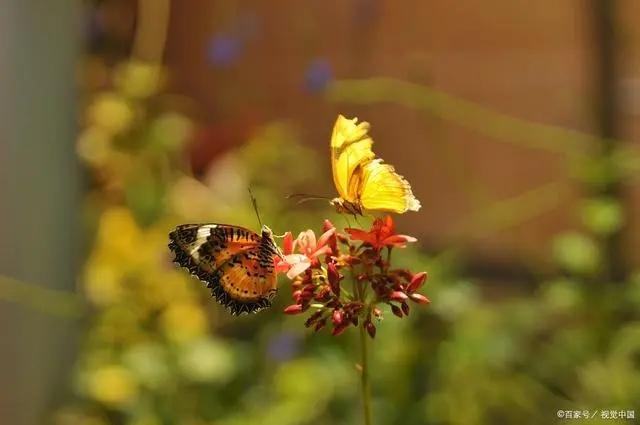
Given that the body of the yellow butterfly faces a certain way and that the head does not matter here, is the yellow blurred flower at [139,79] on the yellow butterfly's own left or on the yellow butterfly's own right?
on the yellow butterfly's own right

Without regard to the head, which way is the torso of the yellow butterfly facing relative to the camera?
to the viewer's left

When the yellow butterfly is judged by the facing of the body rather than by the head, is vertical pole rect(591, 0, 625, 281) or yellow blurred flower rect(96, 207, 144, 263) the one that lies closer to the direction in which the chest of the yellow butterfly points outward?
the yellow blurred flower

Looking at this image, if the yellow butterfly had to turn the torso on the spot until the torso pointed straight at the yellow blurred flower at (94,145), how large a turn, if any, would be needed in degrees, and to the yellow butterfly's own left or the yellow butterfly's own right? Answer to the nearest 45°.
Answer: approximately 45° to the yellow butterfly's own right
